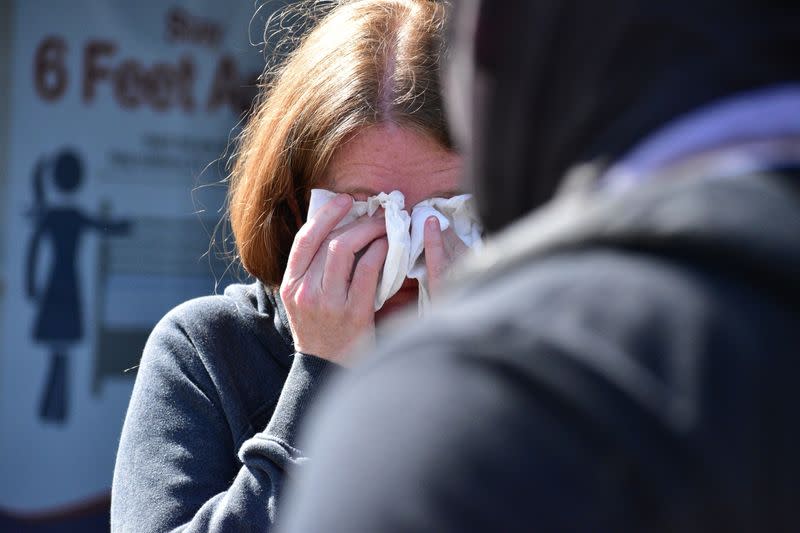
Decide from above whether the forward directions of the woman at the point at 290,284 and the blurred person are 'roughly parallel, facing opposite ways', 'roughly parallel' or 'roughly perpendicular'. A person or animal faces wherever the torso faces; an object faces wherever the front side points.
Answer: roughly parallel, facing opposite ways

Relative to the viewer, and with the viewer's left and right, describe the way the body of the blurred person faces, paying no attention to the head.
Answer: facing away from the viewer and to the left of the viewer

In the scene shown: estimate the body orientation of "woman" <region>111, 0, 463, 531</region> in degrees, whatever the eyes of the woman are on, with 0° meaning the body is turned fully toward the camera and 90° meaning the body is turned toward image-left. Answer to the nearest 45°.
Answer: approximately 315°

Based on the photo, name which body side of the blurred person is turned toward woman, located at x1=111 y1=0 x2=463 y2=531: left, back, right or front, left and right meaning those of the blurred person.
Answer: front

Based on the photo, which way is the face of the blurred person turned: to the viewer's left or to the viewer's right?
to the viewer's left

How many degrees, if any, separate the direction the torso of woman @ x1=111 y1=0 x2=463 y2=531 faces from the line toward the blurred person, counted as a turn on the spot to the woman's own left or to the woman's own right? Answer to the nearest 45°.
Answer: approximately 45° to the woman's own right
